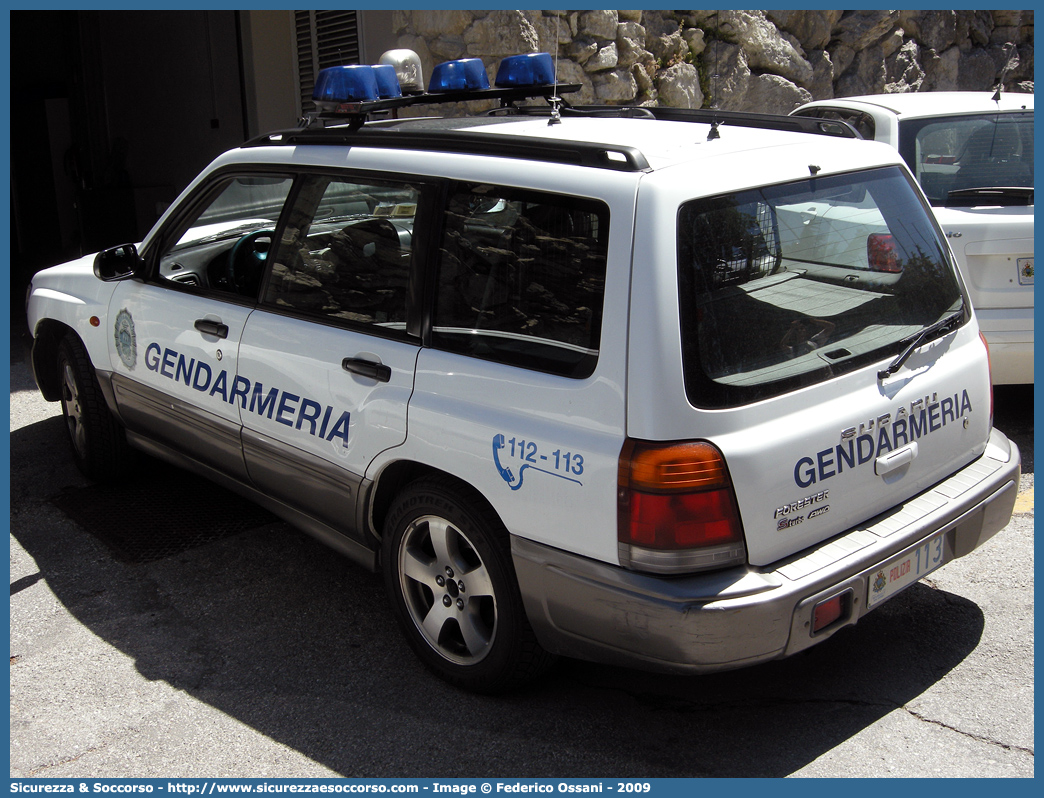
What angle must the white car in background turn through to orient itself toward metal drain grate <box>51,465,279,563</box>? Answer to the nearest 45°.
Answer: approximately 90° to its left

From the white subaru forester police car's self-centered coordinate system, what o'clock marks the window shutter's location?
The window shutter is roughly at 1 o'clock from the white subaru forester police car.

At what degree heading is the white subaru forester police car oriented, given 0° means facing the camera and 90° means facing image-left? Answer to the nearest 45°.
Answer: approximately 135°

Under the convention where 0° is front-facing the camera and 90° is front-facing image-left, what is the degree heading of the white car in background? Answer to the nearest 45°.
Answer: approximately 135°

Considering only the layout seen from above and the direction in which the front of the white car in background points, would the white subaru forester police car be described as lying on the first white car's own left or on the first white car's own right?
on the first white car's own left

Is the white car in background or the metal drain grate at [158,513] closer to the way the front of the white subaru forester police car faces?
the metal drain grate
